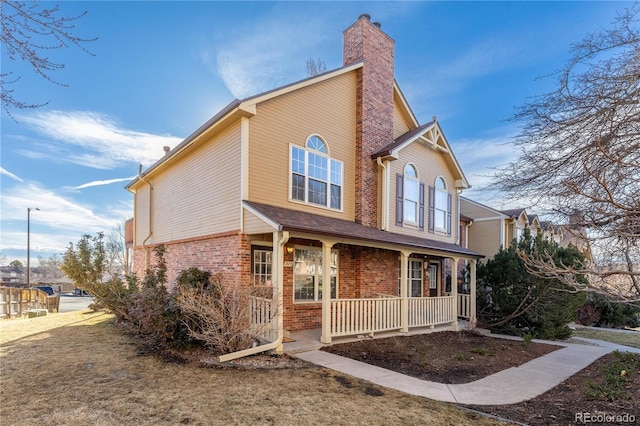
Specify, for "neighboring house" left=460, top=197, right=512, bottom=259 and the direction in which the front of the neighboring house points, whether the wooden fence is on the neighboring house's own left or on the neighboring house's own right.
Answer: on the neighboring house's own right

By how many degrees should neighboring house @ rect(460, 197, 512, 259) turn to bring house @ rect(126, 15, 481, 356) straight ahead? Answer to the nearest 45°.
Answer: approximately 45° to its right

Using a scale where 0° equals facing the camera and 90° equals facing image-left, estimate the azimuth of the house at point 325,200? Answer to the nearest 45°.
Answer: approximately 315°

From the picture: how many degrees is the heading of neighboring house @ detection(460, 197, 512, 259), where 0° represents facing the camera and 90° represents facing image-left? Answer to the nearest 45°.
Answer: approximately 315°

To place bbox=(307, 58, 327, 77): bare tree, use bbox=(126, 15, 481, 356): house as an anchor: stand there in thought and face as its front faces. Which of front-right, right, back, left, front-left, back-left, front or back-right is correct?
back-left

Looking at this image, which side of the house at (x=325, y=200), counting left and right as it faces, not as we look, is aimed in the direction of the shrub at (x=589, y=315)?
left

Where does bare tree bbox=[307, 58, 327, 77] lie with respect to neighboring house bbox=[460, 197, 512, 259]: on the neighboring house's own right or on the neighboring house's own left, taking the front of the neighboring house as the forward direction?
on the neighboring house's own right
